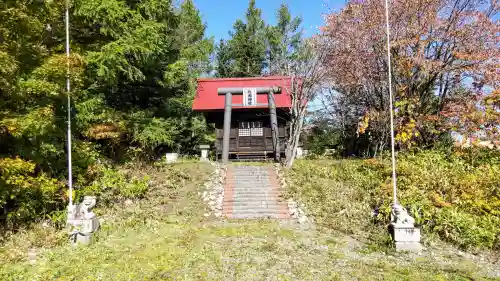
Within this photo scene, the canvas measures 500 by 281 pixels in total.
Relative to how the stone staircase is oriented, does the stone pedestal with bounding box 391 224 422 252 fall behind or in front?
in front

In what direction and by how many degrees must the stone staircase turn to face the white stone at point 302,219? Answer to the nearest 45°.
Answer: approximately 45° to its left

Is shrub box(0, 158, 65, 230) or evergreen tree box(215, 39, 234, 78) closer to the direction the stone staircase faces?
the shrub

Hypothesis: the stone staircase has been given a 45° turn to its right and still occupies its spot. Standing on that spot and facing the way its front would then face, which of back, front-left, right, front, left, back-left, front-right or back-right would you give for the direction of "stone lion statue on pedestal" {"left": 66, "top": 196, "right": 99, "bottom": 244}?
front

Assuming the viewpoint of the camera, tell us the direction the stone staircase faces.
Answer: facing the viewer

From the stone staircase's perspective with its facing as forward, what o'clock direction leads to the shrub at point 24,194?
The shrub is roughly at 2 o'clock from the stone staircase.

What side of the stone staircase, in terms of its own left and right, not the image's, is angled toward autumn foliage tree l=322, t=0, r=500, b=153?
left

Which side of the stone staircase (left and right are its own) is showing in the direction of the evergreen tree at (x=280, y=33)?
back

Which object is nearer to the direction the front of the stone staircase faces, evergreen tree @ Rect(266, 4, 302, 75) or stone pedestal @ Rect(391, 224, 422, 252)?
the stone pedestal

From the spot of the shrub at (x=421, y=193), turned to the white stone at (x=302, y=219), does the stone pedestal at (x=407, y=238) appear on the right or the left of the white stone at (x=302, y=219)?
left

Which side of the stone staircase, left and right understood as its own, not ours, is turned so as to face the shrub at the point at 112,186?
right

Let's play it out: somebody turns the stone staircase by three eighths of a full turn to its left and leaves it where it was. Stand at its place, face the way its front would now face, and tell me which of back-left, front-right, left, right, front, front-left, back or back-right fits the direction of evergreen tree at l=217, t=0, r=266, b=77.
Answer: front-left

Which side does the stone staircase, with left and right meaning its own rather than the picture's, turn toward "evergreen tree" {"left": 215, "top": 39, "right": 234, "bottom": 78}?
back
